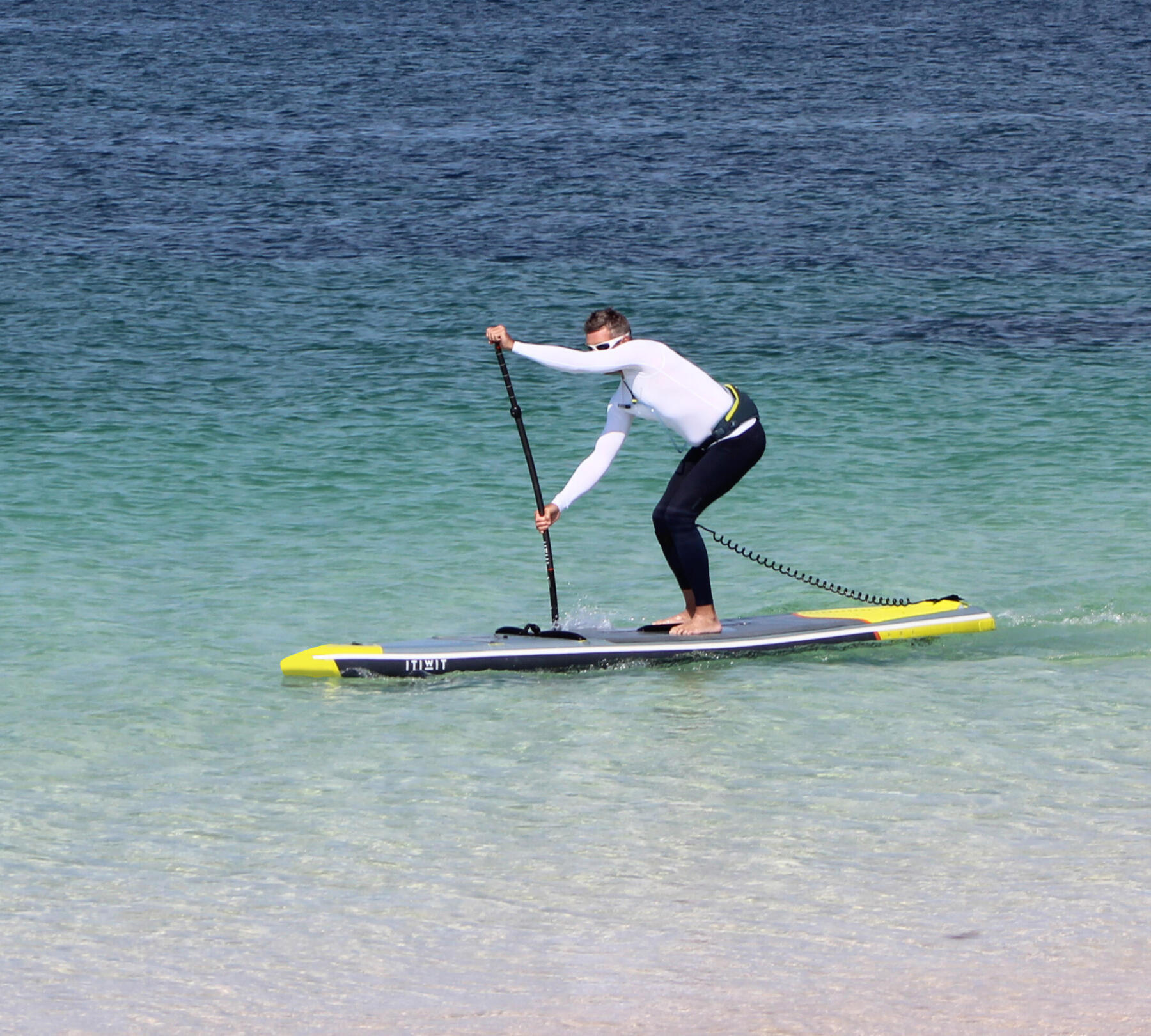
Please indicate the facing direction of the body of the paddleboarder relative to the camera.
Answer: to the viewer's left
